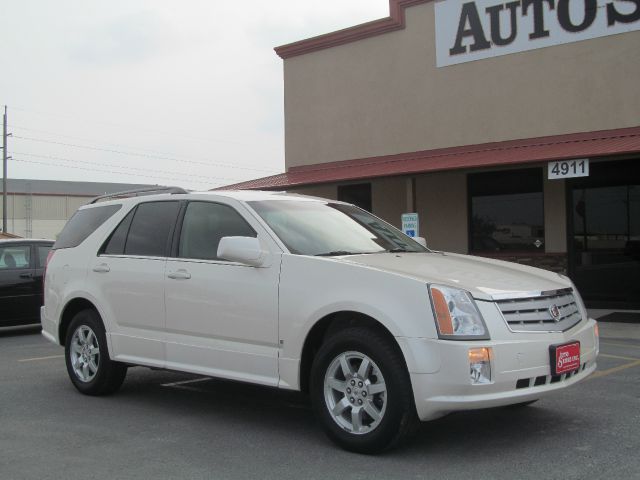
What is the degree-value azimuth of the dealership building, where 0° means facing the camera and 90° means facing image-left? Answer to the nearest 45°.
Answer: approximately 45°

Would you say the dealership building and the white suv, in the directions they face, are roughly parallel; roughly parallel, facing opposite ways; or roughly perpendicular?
roughly perpendicular

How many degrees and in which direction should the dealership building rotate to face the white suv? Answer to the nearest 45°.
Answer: approximately 45° to its left

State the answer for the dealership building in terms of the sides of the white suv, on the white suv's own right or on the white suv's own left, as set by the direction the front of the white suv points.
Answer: on the white suv's own left

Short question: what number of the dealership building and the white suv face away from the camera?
0

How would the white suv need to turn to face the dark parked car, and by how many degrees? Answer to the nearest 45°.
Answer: approximately 180°
